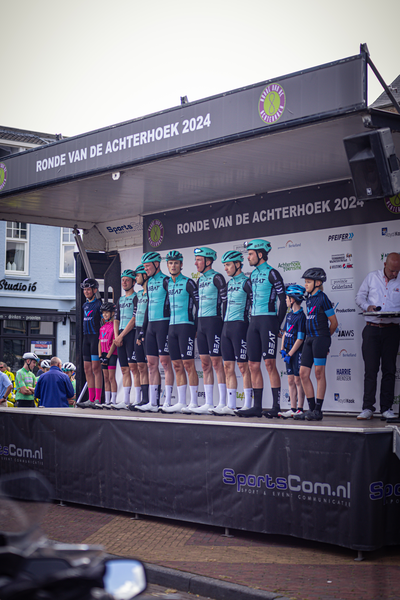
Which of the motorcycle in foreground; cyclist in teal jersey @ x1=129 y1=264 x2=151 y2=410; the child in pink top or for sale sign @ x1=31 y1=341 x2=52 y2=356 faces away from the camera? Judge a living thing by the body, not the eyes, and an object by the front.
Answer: the motorcycle in foreground

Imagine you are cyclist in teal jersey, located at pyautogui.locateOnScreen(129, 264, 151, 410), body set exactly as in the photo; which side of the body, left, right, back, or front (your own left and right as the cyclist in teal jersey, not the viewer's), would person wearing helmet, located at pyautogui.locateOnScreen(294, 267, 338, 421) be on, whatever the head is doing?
left

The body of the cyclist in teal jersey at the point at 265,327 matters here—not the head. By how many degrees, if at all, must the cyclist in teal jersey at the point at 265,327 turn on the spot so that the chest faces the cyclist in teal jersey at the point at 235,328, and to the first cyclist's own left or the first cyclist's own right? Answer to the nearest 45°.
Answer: approximately 90° to the first cyclist's own right

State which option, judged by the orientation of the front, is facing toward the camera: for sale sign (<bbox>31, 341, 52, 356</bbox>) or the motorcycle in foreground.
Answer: the for sale sign

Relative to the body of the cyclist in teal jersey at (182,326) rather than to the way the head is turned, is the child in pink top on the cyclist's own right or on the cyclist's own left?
on the cyclist's own right

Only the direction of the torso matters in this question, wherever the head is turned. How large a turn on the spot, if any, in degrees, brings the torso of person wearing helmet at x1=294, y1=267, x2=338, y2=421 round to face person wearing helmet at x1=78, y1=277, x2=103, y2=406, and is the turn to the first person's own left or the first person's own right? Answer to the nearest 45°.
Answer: approximately 90° to the first person's own right

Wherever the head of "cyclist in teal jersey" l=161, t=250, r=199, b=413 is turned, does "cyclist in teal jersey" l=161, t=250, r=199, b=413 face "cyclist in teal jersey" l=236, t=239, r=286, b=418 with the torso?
no

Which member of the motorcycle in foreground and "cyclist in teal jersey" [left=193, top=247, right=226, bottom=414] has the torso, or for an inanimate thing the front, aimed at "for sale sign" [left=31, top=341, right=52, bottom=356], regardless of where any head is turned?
the motorcycle in foreground

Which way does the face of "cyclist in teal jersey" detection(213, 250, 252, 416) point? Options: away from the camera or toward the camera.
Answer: toward the camera

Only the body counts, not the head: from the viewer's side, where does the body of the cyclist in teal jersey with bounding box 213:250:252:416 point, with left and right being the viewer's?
facing the viewer and to the left of the viewer

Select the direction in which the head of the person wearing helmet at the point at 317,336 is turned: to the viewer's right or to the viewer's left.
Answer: to the viewer's left

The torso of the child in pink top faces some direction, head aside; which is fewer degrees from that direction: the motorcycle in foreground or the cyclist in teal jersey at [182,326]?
the motorcycle in foreground

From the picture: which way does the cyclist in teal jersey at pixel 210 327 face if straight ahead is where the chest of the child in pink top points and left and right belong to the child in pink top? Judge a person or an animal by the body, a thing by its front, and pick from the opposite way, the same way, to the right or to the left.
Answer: the same way

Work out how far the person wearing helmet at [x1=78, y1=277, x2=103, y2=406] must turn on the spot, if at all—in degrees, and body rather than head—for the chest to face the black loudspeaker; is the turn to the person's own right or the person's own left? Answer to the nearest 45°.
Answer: approximately 45° to the person's own left

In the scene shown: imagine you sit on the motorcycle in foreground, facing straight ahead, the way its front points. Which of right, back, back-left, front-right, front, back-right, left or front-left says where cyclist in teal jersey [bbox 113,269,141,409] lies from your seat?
front

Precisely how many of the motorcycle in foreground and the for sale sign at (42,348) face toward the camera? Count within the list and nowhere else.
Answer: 1

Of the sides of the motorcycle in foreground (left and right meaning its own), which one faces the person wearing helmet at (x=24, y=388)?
front

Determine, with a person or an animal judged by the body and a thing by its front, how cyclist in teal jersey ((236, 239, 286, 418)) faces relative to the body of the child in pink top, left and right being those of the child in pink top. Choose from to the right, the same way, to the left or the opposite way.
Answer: the same way

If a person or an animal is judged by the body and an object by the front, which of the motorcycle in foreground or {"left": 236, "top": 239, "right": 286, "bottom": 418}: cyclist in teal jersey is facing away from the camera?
the motorcycle in foreground
